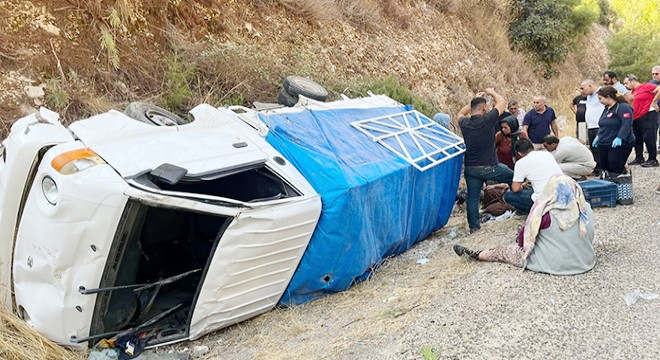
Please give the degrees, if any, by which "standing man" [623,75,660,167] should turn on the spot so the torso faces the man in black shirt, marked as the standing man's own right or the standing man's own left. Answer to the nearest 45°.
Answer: approximately 45° to the standing man's own left

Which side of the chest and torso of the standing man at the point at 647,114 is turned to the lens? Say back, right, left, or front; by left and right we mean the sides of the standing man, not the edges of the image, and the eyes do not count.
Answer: left

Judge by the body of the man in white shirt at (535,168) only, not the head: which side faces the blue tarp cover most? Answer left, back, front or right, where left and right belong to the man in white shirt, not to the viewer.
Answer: left

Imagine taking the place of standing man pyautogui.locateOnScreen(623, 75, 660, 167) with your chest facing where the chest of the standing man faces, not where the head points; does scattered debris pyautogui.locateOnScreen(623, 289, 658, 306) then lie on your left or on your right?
on your left

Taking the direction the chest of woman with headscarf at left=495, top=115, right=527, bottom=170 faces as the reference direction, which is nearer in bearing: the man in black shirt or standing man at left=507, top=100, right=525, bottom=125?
the man in black shirt

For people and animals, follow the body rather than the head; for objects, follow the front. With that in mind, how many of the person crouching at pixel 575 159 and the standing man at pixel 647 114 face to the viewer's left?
2

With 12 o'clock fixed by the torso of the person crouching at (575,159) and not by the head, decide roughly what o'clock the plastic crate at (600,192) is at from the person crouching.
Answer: The plastic crate is roughly at 8 o'clock from the person crouching.

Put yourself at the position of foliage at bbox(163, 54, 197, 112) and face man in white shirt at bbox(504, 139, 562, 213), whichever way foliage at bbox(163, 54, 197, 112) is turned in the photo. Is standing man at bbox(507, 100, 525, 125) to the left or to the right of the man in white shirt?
left

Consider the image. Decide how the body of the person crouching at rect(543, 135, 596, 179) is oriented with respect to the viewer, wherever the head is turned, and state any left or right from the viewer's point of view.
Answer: facing to the left of the viewer
